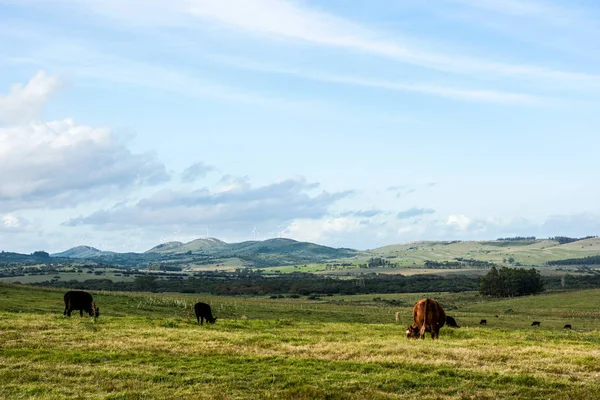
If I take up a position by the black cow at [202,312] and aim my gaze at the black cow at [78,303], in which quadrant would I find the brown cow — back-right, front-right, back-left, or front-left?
back-left

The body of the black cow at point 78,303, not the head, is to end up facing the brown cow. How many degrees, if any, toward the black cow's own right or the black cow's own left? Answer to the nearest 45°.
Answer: approximately 45° to the black cow's own right

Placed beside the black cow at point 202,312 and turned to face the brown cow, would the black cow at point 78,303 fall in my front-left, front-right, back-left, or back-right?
back-right

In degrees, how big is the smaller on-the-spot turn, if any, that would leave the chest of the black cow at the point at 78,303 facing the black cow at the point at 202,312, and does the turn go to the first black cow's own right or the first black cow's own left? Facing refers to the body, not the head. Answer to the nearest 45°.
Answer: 0° — it already faces it

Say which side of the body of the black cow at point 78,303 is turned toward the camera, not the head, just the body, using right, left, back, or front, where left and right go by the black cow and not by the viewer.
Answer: right
